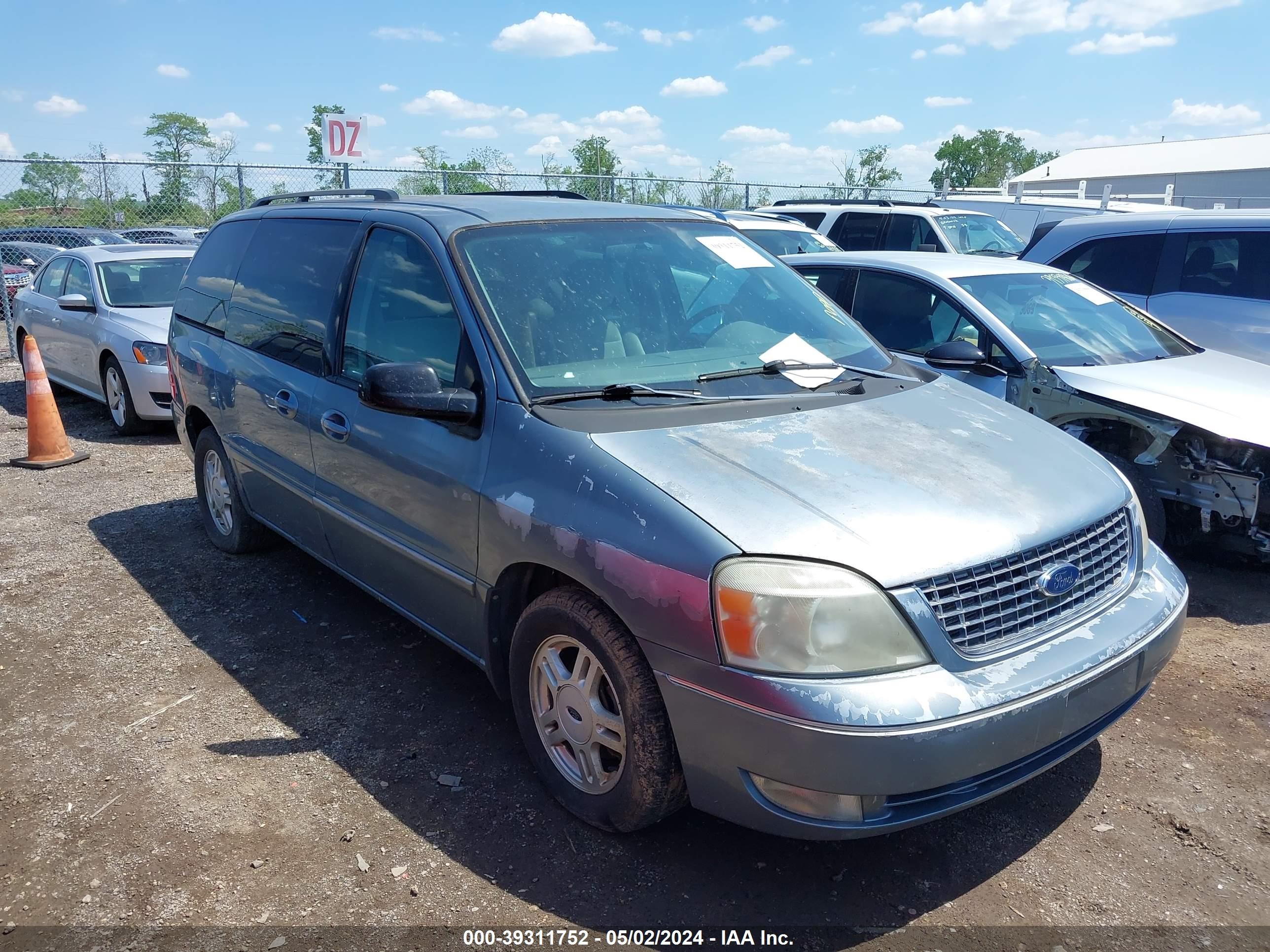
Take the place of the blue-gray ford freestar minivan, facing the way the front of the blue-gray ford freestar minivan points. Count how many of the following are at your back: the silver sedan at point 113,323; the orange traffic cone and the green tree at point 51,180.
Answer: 3

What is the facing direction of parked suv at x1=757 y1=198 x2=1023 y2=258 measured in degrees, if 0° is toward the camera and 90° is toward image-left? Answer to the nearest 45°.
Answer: approximately 315°

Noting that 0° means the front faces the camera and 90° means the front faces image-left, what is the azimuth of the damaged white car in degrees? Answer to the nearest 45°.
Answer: approximately 315°

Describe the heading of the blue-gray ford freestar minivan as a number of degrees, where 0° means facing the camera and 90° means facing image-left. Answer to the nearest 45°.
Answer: approximately 315°

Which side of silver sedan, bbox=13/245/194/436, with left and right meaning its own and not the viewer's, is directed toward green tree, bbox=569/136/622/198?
left

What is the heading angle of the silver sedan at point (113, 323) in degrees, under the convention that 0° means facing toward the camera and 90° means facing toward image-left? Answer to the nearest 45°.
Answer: approximately 315°

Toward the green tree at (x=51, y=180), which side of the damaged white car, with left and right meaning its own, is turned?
back

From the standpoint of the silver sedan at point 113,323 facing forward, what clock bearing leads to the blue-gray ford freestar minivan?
The blue-gray ford freestar minivan is roughly at 1 o'clock from the silver sedan.

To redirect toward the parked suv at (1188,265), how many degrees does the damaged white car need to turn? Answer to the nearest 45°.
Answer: approximately 135° to its left

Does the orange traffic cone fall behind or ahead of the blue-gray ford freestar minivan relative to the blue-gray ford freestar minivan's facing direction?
behind

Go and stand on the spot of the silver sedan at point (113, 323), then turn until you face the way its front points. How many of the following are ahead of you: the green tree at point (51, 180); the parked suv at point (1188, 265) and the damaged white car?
2

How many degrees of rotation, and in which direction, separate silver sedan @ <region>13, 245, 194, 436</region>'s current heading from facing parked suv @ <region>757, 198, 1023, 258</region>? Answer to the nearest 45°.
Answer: approximately 45° to its left
